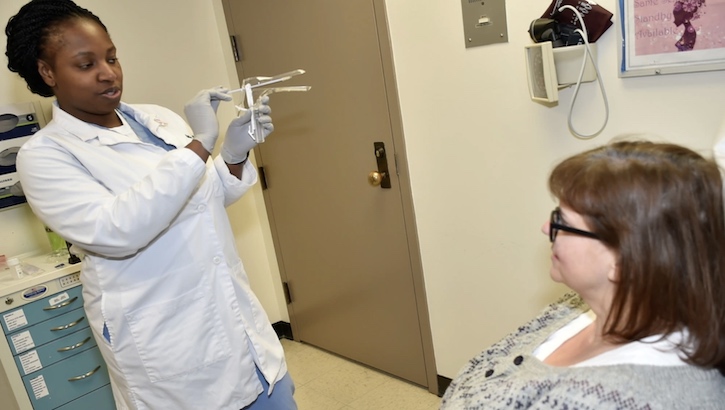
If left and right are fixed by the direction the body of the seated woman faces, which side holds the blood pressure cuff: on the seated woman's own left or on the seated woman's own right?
on the seated woman's own right

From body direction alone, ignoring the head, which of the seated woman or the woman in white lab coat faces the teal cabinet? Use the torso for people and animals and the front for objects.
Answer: the seated woman

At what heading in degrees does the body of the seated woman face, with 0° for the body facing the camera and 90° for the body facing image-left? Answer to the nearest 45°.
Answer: approximately 90°

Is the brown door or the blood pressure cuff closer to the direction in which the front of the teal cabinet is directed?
the blood pressure cuff

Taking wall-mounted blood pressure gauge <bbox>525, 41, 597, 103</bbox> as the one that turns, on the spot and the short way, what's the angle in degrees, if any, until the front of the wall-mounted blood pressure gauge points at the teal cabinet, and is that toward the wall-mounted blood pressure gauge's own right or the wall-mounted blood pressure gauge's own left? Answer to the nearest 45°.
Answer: approximately 45° to the wall-mounted blood pressure gauge's own right

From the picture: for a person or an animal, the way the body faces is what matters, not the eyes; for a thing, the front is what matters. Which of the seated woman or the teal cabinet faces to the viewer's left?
the seated woman

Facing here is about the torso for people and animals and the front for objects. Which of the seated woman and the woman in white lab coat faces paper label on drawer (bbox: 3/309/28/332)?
the seated woman

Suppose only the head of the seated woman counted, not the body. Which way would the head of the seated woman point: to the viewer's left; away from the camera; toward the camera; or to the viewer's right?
to the viewer's left

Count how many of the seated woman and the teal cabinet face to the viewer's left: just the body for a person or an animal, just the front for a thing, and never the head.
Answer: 1

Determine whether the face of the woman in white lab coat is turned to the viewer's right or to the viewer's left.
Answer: to the viewer's right

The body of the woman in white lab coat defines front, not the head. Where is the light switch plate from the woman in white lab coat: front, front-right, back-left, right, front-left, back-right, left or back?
front-left
